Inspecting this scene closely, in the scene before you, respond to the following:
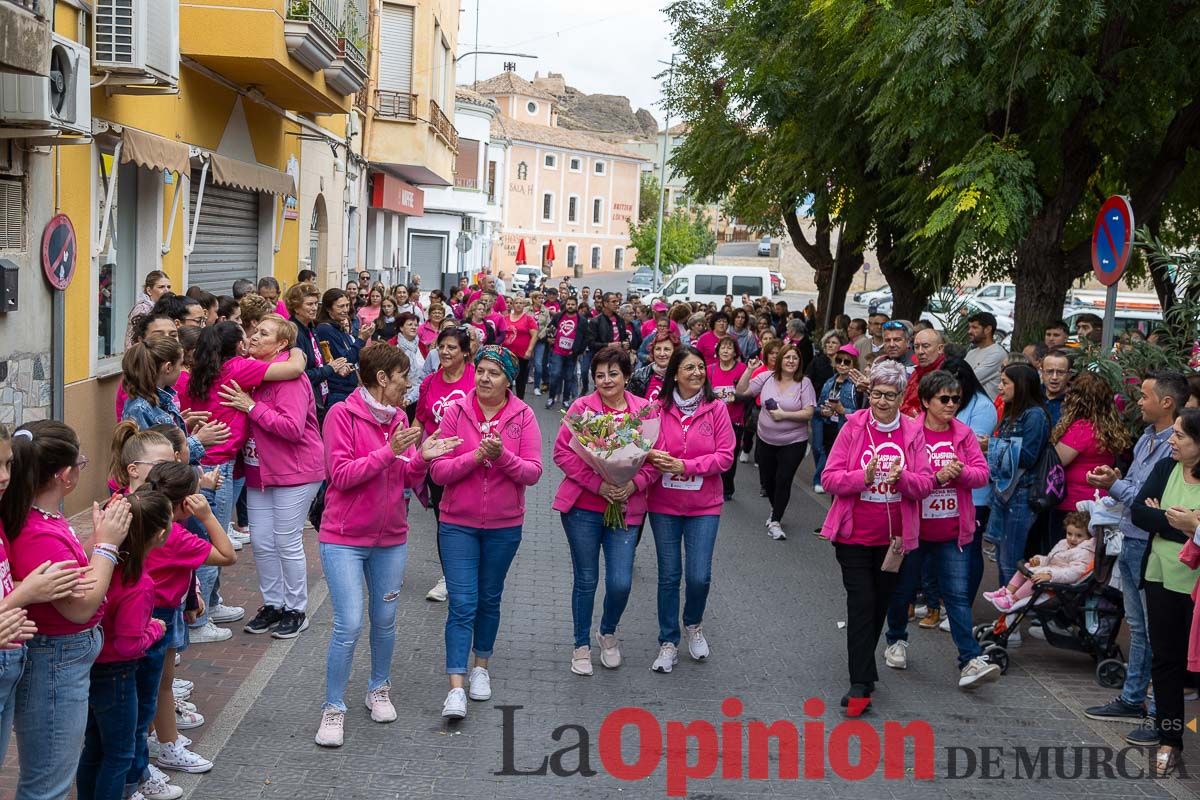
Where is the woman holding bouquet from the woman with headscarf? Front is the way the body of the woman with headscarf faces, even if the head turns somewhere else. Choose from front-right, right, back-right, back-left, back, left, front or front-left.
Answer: back-left

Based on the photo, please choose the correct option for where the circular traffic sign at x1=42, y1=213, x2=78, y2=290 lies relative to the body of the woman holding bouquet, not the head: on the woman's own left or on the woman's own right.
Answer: on the woman's own right

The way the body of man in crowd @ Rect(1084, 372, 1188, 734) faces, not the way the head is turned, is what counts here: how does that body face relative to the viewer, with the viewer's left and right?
facing to the left of the viewer

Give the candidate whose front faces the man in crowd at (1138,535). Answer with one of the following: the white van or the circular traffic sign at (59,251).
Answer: the circular traffic sign

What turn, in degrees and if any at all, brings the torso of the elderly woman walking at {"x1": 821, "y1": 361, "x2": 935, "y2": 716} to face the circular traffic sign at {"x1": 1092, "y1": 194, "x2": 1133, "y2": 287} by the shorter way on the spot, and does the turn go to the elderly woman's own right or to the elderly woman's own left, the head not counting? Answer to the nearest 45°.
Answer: approximately 135° to the elderly woman's own left

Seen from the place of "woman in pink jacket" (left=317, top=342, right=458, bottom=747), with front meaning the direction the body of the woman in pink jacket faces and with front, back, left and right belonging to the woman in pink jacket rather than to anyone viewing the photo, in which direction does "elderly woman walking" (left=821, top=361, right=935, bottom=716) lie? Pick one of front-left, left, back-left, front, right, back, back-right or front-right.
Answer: front-left

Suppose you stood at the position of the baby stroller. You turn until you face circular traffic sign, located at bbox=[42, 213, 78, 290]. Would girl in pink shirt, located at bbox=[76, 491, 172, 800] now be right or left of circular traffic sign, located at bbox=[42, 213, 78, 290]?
left

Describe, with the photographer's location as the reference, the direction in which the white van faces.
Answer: facing to the left of the viewer

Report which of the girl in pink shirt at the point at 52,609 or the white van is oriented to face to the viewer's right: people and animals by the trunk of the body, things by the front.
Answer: the girl in pink shirt

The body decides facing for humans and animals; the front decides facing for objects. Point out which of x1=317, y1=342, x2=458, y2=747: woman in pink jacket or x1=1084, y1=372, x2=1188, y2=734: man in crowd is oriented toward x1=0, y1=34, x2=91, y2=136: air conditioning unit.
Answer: the man in crowd

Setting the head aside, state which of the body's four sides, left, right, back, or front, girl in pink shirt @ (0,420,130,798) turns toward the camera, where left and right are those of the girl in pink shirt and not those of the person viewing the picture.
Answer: right
